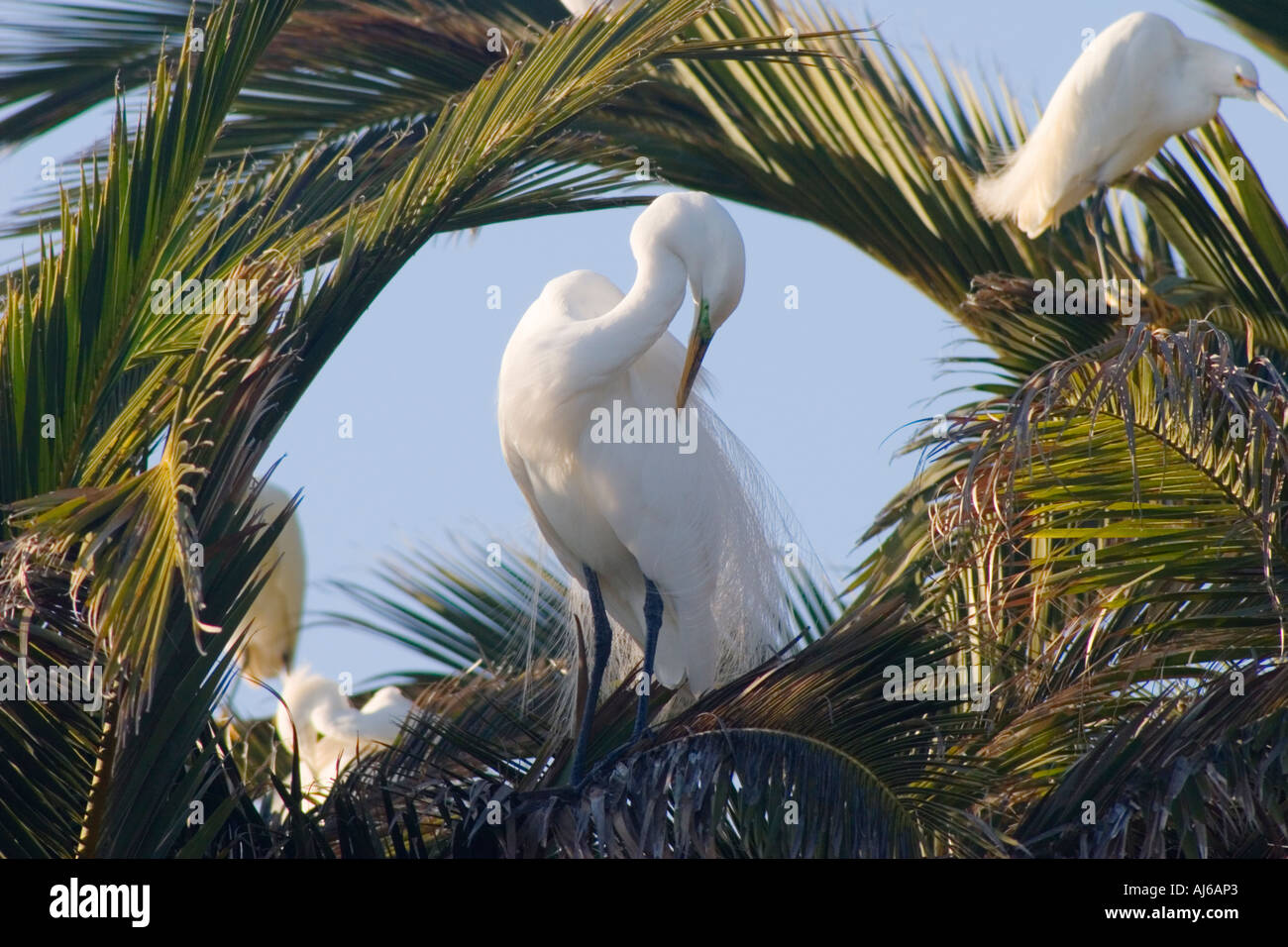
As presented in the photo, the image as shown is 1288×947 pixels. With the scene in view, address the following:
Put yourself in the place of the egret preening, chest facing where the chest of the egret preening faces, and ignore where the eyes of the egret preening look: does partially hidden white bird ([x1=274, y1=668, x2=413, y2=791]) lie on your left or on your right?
on your right

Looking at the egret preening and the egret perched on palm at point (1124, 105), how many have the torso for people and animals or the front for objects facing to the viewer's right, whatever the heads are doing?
1

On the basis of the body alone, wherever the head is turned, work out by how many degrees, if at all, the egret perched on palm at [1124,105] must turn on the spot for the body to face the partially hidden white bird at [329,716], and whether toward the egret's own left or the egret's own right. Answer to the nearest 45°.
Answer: approximately 180°

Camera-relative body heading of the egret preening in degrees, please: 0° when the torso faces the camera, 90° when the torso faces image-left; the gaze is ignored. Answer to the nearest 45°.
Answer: approximately 45°

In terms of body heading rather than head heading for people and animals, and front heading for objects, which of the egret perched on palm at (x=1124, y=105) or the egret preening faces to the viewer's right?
the egret perched on palm

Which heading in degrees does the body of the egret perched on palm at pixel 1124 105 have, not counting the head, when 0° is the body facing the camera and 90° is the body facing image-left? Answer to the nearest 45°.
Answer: approximately 270°

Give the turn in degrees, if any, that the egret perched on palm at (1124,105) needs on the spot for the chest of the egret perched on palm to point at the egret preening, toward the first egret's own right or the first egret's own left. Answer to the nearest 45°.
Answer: approximately 135° to the first egret's own right

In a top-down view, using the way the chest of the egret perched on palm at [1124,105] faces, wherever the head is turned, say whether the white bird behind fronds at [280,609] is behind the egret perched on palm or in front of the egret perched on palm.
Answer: behind
